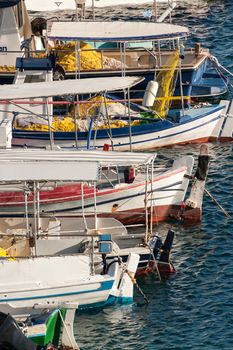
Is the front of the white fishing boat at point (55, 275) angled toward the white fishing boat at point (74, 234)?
no
